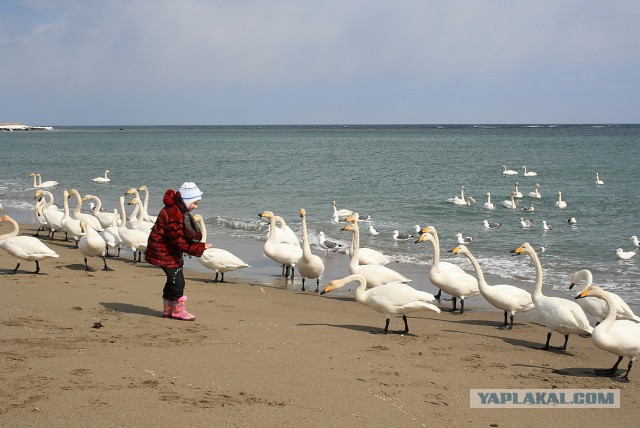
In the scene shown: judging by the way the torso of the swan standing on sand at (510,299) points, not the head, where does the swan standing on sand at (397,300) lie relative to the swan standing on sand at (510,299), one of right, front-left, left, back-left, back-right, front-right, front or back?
front-left

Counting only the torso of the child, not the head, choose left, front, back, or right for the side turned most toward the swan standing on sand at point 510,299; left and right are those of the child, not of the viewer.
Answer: front

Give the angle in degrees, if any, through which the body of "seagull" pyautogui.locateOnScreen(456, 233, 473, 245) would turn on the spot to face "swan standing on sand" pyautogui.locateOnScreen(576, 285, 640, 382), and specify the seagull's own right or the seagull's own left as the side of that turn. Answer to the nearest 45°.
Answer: approximately 90° to the seagull's own left

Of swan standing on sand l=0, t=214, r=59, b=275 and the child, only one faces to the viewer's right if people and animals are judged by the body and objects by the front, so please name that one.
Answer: the child

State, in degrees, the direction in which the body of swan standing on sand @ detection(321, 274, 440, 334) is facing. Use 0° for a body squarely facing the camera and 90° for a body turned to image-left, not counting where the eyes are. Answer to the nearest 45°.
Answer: approximately 90°

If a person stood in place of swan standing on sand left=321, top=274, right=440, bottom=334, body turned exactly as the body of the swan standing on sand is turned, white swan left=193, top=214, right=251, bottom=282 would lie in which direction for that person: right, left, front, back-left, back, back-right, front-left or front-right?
front-right

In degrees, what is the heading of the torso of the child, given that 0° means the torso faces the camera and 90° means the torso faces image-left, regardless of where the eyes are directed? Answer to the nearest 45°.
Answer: approximately 270°

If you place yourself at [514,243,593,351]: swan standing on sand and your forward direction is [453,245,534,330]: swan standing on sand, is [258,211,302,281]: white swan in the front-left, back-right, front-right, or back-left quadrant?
front-left

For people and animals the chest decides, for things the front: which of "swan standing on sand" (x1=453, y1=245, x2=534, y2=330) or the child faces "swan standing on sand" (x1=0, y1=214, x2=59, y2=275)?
"swan standing on sand" (x1=453, y1=245, x2=534, y2=330)

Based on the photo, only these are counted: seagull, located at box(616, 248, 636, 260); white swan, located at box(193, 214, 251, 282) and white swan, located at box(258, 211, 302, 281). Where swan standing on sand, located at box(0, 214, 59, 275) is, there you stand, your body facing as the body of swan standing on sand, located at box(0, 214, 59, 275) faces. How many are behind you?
3

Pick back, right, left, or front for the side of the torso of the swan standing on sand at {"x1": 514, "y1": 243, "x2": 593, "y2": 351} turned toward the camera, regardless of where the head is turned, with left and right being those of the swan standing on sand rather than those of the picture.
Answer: left

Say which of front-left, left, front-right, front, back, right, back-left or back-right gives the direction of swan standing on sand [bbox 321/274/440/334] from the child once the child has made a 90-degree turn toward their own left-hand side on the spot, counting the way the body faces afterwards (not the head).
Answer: right

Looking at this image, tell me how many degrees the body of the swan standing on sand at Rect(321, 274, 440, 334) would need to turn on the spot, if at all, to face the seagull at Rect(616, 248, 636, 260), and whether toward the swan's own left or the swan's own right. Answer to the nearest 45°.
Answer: approximately 135° to the swan's own right

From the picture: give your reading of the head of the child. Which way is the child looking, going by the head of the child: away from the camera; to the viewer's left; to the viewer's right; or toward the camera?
to the viewer's right

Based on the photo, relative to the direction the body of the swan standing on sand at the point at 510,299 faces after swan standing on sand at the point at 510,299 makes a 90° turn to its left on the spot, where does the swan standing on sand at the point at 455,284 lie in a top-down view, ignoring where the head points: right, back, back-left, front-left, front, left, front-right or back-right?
back-right

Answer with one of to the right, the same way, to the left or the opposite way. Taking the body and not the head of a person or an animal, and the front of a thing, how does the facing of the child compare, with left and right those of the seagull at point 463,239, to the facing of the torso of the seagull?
the opposite way

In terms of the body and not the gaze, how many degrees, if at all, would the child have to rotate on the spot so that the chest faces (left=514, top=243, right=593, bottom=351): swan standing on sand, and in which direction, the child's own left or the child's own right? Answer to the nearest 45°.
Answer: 0° — they already face it

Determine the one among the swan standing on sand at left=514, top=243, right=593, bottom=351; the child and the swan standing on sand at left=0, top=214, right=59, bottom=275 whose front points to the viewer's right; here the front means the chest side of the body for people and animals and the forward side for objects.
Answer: the child

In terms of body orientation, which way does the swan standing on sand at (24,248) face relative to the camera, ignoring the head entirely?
to the viewer's left

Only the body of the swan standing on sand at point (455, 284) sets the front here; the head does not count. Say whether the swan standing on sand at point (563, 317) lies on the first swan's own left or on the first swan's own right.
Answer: on the first swan's own left

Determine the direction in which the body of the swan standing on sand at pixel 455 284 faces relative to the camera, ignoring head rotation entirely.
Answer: to the viewer's left

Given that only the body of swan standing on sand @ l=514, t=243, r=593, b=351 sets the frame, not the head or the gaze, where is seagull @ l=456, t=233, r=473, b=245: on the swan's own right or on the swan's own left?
on the swan's own right
